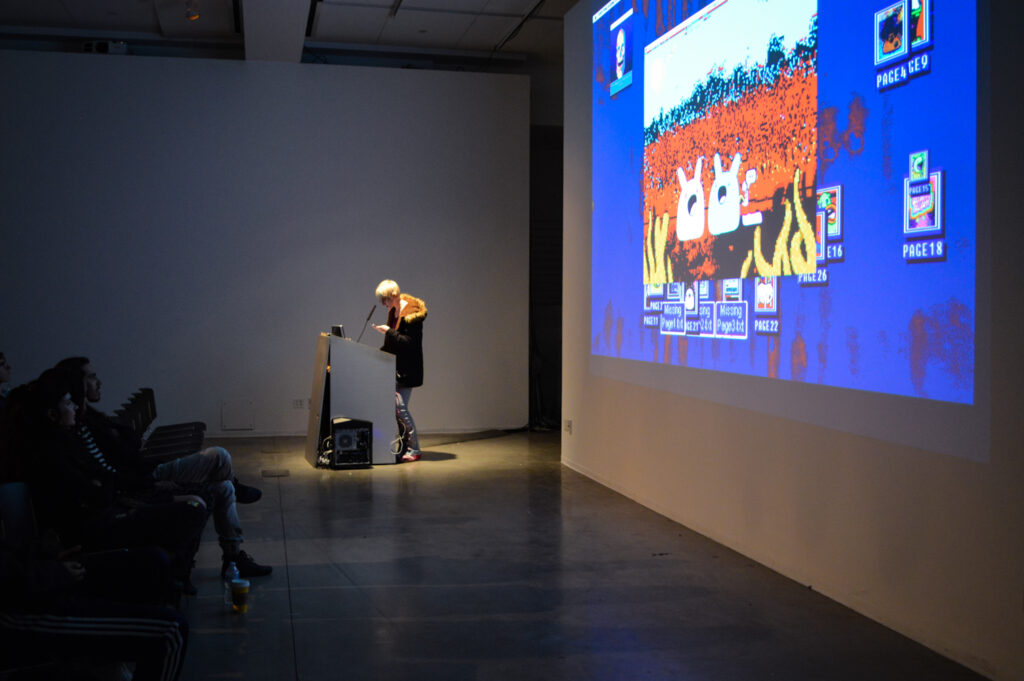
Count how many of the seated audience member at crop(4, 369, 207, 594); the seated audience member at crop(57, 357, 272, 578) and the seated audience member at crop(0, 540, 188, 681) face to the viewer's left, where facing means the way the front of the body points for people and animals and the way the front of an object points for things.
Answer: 0

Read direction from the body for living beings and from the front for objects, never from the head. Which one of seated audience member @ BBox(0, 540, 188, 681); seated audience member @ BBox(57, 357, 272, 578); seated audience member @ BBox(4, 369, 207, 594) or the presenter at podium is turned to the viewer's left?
the presenter at podium

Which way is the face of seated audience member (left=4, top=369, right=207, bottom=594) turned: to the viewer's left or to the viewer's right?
to the viewer's right

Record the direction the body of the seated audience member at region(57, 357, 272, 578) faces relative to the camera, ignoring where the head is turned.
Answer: to the viewer's right

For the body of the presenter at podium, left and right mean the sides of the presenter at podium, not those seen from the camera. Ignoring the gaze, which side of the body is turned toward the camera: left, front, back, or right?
left

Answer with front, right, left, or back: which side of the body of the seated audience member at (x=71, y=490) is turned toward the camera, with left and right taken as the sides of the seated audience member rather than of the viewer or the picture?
right

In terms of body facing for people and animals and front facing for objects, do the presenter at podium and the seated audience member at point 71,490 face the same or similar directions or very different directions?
very different directions

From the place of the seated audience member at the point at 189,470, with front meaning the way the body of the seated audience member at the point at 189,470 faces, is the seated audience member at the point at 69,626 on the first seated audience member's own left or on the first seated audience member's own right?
on the first seated audience member's own right

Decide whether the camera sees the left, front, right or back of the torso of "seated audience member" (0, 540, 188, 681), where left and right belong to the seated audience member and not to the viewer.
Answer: right

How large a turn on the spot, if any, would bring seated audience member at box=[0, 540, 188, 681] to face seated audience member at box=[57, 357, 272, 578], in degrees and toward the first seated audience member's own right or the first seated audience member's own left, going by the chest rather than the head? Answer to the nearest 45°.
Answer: approximately 90° to the first seated audience member's own left

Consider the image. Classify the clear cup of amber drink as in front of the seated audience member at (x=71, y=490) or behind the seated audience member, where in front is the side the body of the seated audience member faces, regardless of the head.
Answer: in front
